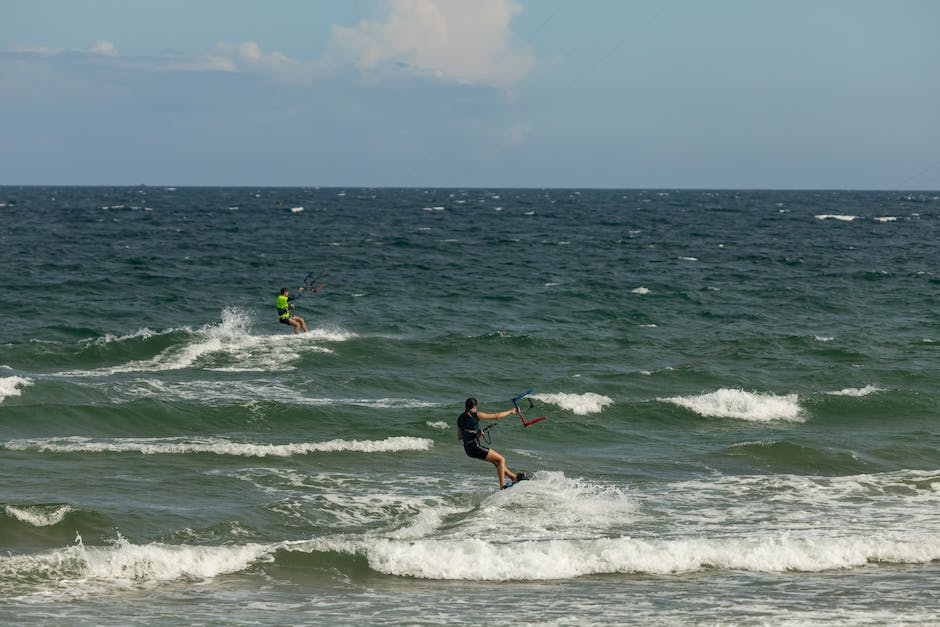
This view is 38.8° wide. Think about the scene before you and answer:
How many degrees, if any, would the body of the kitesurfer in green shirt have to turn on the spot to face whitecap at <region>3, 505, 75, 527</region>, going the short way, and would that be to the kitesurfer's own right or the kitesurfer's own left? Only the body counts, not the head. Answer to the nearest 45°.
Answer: approximately 90° to the kitesurfer's own right

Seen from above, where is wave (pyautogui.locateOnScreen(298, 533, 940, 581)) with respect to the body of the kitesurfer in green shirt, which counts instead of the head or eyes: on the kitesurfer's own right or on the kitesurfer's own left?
on the kitesurfer's own right

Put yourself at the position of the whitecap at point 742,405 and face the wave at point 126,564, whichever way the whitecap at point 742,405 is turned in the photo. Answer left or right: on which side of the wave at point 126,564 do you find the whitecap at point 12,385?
right

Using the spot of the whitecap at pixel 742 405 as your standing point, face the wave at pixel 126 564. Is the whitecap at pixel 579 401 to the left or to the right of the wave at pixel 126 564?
right

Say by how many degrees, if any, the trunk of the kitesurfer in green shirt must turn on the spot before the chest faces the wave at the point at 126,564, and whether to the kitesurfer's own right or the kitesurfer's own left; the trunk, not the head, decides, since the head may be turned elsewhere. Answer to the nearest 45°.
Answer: approximately 90° to the kitesurfer's own right

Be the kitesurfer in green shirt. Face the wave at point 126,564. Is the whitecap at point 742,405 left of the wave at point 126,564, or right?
left

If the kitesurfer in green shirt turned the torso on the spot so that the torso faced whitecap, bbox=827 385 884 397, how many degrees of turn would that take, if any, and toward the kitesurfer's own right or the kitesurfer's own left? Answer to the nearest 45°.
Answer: approximately 45° to the kitesurfer's own right

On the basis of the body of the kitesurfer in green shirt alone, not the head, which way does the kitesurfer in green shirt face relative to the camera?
to the viewer's right

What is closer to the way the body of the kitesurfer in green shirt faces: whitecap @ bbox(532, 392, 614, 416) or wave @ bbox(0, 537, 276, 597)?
the whitecap

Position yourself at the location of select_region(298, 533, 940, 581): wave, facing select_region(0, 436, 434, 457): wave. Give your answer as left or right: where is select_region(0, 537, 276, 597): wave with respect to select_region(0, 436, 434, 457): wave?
left
